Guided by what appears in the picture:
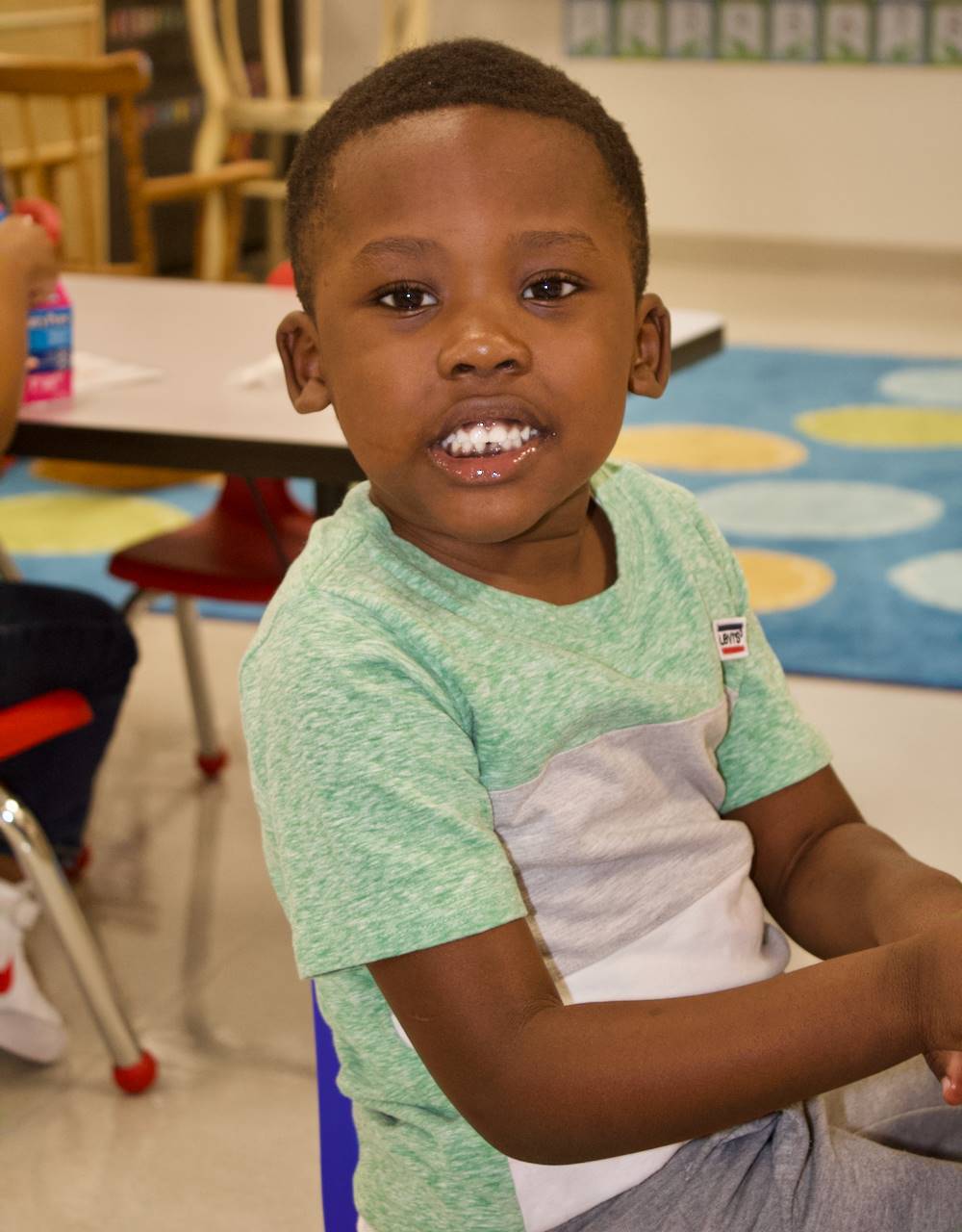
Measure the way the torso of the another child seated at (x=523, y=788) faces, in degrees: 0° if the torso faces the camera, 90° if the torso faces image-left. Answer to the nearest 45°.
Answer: approximately 315°

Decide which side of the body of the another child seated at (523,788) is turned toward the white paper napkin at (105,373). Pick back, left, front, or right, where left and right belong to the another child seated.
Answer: back

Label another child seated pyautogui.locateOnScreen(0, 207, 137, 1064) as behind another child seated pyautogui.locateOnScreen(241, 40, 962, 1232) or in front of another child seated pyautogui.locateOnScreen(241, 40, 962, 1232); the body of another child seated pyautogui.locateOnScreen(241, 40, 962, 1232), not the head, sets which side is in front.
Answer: behind

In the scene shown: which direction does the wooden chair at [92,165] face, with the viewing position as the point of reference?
facing away from the viewer and to the right of the viewer

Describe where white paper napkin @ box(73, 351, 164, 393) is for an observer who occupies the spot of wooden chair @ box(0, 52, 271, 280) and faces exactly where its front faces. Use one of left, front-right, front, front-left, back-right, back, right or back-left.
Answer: back-right

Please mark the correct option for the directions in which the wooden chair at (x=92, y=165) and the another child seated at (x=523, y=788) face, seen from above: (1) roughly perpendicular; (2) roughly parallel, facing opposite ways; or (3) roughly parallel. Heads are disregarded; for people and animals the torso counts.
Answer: roughly perpendicular

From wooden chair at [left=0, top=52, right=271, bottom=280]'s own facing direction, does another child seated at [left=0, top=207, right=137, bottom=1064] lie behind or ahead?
behind
